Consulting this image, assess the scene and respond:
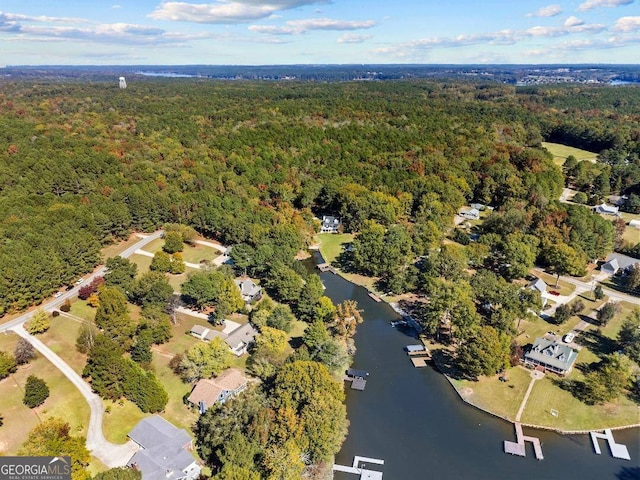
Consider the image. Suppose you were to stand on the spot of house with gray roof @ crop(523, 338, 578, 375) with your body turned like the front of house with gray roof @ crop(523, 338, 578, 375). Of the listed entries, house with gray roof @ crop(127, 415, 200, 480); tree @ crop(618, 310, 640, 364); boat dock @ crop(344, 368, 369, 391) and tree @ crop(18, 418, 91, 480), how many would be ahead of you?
3

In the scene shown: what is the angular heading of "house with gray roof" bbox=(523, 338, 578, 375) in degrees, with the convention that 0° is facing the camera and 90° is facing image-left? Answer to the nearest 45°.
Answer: approximately 45°

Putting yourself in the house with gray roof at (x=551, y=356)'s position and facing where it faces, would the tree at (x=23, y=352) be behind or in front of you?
in front

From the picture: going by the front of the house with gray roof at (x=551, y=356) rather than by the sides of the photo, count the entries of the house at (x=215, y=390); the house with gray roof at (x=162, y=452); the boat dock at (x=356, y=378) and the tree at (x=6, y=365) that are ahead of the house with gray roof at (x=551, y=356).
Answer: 4

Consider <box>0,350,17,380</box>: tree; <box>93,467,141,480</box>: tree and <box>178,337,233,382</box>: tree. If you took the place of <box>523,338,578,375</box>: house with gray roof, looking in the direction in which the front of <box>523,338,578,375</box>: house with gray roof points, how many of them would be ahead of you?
3

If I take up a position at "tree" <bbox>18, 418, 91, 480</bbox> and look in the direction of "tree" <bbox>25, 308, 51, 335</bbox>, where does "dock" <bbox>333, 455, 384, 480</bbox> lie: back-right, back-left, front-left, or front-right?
back-right

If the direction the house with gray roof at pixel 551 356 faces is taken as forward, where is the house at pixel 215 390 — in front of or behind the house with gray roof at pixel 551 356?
in front

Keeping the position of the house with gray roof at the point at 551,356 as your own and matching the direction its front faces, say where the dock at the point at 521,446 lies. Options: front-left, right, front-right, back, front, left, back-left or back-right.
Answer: front-left

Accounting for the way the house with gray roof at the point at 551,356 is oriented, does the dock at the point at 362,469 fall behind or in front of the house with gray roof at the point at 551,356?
in front
